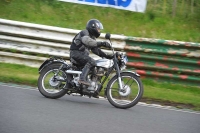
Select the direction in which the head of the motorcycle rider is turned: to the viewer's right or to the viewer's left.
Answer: to the viewer's right

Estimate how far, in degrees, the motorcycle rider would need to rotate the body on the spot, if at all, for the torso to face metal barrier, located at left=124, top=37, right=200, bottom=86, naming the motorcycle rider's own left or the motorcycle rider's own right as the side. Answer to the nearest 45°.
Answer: approximately 45° to the motorcycle rider's own left

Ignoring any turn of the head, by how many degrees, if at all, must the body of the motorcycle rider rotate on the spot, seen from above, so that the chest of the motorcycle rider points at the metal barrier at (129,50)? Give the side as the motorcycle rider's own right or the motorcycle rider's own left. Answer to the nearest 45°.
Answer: approximately 45° to the motorcycle rider's own left

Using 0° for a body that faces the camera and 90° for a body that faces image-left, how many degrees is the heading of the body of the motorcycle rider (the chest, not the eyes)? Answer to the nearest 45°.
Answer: approximately 270°
